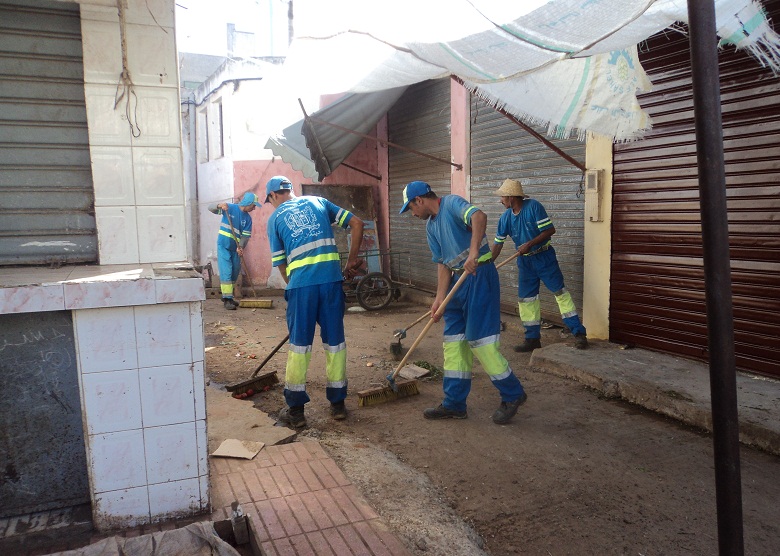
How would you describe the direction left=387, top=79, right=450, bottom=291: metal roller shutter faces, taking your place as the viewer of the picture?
facing the viewer and to the left of the viewer

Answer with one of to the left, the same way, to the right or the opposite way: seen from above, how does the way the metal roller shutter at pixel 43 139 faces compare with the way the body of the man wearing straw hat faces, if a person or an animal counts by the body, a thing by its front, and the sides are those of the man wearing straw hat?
to the left

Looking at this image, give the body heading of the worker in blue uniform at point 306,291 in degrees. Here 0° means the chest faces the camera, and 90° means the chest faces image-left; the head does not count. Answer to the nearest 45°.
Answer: approximately 180°

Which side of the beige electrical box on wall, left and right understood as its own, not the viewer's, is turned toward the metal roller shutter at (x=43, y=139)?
front

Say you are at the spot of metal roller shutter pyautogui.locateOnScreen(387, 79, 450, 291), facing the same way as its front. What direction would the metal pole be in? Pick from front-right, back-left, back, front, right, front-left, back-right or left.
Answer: front-left

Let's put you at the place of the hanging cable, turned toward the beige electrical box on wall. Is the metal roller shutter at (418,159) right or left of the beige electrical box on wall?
left

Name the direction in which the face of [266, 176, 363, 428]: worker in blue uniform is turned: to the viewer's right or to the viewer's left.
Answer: to the viewer's left

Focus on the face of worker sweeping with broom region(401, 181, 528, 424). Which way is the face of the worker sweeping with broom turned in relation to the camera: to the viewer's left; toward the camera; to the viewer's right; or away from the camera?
to the viewer's left

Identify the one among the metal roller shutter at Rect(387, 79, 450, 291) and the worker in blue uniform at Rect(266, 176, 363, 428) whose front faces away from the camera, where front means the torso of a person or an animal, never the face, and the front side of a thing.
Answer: the worker in blue uniform

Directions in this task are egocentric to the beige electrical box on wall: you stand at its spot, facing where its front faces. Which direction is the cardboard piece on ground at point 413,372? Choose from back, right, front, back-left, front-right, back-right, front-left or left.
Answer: front

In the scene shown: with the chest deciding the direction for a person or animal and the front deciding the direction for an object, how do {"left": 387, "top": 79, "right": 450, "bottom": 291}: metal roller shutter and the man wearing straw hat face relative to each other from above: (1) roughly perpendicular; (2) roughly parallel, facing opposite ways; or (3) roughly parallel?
roughly parallel

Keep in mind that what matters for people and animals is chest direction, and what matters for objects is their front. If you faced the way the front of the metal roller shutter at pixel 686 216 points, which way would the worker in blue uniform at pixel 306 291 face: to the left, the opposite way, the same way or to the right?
to the right

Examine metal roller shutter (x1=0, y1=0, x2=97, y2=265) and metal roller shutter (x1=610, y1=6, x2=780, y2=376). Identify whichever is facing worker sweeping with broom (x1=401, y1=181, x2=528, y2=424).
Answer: metal roller shutter (x1=610, y1=6, x2=780, y2=376)
